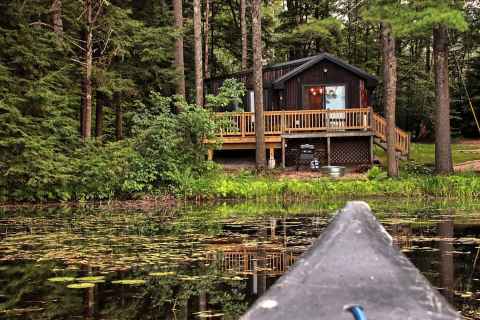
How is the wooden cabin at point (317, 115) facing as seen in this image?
toward the camera

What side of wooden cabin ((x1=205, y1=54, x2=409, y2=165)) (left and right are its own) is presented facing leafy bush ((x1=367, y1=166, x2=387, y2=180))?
front

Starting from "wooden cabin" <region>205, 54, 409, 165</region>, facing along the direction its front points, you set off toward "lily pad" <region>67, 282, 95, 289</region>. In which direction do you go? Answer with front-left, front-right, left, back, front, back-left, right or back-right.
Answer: front

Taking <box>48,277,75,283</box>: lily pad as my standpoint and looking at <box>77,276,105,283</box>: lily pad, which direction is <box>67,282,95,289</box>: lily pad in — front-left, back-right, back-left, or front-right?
front-right

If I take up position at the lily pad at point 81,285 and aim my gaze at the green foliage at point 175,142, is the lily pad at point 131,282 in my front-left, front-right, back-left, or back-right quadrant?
front-right

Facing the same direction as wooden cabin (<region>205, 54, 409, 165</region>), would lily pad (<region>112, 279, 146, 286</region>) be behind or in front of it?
in front

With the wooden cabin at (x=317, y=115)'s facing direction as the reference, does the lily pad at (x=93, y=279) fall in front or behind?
in front

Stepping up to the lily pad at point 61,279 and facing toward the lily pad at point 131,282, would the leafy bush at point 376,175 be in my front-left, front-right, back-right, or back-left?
front-left

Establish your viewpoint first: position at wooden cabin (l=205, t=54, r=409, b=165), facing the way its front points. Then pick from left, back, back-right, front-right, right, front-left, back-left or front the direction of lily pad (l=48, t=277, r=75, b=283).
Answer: front
